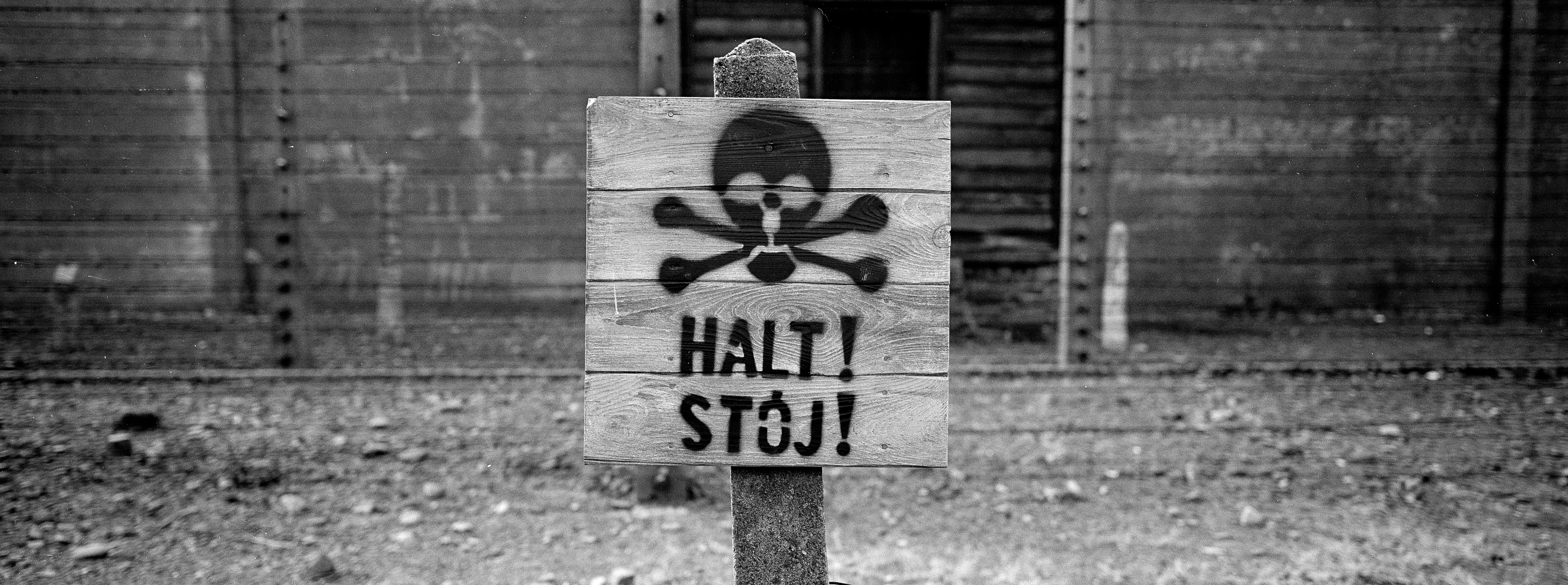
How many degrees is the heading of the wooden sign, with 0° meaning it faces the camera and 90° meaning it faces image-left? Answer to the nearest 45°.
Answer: approximately 0°

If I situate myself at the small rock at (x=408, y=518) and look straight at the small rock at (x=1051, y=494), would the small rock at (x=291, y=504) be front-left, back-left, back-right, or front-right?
back-left

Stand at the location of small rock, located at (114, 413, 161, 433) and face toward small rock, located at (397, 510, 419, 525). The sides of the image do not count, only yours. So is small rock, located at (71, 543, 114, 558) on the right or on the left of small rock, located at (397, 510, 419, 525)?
right

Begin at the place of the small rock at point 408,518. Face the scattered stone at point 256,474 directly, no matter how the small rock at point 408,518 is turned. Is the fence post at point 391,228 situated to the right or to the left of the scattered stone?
right

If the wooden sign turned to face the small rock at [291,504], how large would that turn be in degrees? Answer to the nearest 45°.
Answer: approximately 135° to its right

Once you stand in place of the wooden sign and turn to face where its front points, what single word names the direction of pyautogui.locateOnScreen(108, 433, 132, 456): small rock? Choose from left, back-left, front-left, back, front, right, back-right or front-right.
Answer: back-right

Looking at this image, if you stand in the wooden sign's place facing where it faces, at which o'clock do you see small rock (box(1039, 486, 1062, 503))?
The small rock is roughly at 7 o'clock from the wooden sign.

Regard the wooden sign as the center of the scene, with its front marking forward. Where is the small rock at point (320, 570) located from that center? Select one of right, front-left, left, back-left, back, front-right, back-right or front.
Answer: back-right

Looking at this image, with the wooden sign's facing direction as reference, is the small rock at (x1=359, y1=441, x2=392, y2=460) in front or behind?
behind

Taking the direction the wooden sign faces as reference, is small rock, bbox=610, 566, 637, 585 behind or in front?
behind

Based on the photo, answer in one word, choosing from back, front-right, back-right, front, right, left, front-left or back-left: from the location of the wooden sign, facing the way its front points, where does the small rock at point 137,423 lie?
back-right
